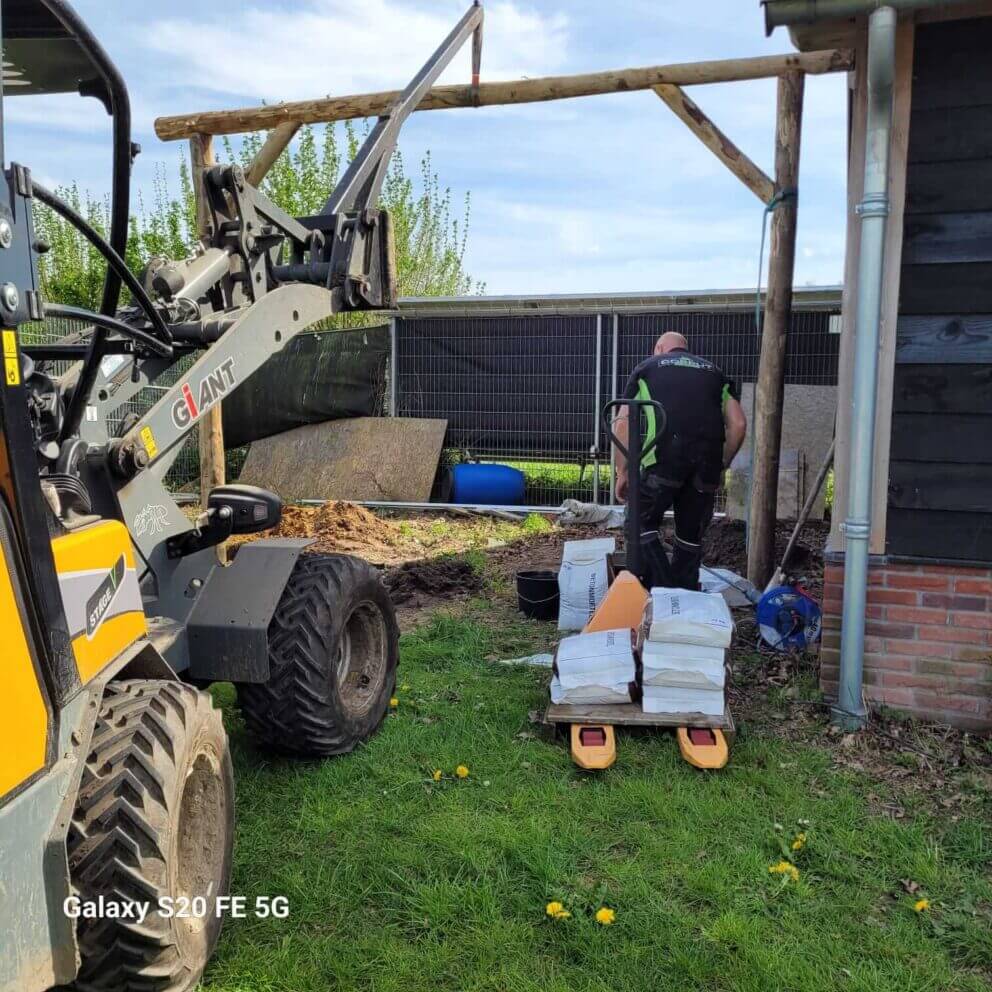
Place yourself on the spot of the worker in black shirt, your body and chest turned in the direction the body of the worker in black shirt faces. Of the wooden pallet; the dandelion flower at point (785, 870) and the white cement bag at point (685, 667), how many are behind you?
3

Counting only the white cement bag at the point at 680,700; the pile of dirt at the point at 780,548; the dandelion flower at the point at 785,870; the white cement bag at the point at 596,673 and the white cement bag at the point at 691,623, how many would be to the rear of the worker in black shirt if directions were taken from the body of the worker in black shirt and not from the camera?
4

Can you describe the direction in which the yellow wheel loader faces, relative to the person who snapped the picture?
facing away from the viewer and to the right of the viewer

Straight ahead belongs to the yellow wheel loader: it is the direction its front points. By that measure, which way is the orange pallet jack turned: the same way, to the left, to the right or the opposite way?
the opposite way

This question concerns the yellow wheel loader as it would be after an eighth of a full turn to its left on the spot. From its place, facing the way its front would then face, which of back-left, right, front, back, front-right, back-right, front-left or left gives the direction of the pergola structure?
front-right

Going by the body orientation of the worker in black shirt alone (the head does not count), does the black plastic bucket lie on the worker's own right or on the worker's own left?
on the worker's own left

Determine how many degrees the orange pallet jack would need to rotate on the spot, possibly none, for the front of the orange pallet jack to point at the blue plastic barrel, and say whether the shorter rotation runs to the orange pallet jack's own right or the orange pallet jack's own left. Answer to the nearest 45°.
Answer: approximately 180°

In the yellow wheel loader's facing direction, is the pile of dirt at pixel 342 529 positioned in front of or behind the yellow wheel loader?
in front

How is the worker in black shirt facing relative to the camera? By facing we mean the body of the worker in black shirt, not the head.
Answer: away from the camera

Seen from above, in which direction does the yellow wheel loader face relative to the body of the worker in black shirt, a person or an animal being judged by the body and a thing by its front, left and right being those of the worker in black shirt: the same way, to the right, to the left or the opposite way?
the same way

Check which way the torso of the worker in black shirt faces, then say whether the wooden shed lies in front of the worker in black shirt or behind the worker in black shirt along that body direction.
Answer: behind

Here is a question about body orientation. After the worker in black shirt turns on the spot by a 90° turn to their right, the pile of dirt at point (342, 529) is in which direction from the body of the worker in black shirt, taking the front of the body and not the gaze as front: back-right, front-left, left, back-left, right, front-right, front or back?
back-left

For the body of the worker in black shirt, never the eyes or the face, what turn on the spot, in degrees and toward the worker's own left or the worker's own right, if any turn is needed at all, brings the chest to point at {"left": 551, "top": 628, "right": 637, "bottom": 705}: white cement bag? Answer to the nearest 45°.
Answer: approximately 180°

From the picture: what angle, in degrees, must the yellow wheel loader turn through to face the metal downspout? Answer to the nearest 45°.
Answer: approximately 45° to its right

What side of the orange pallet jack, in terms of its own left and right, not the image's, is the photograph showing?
front
